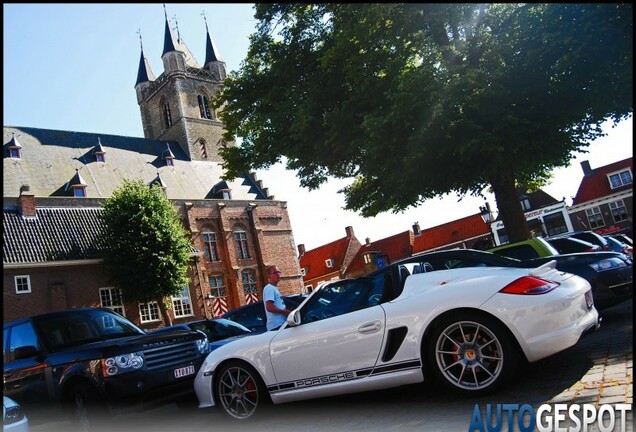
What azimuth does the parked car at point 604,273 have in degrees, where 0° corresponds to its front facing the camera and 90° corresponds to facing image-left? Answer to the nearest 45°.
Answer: approximately 315°

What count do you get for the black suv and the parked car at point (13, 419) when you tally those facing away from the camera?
0

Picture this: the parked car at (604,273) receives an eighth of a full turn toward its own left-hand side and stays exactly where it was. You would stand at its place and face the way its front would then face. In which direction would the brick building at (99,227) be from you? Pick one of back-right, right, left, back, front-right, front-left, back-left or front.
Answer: back-left

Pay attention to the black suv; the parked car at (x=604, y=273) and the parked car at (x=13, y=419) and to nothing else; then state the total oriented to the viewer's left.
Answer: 0

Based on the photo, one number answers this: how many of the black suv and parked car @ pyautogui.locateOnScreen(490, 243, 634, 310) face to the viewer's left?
0

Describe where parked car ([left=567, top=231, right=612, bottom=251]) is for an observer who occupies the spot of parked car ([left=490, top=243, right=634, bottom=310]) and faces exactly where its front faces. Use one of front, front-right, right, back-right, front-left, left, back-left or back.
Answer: back-left

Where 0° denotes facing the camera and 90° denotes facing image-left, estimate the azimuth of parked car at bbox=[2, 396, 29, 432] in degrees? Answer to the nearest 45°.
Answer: approximately 315°

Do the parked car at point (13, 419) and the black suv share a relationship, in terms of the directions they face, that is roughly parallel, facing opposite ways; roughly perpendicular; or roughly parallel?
roughly parallel

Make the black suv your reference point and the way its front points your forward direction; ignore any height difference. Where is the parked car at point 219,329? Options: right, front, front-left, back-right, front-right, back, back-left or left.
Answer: left

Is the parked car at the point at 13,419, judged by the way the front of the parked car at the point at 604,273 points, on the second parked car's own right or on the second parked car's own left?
on the second parked car's own right

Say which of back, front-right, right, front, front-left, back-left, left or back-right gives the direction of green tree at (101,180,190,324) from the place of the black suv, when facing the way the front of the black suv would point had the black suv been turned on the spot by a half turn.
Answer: front-right
